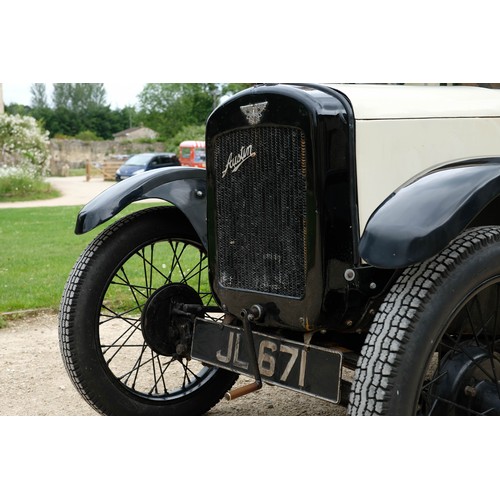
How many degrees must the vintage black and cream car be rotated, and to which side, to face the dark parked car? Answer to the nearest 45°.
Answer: approximately 135° to its right

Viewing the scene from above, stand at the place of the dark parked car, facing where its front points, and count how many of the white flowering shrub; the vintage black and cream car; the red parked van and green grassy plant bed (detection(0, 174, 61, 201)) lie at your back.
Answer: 1

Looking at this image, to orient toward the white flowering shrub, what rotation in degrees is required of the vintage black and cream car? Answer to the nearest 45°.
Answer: approximately 135° to its right

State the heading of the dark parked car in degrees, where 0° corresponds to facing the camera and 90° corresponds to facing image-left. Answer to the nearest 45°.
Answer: approximately 45°

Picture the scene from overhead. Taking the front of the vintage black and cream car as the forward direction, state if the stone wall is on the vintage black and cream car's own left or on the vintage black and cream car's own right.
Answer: on the vintage black and cream car's own right

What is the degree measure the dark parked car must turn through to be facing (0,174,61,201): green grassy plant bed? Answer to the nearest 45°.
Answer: approximately 45° to its left

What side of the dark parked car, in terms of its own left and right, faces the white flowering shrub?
front

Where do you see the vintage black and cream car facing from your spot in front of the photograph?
facing the viewer and to the left of the viewer

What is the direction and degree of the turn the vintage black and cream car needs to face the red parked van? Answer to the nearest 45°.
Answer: approximately 135° to its right
